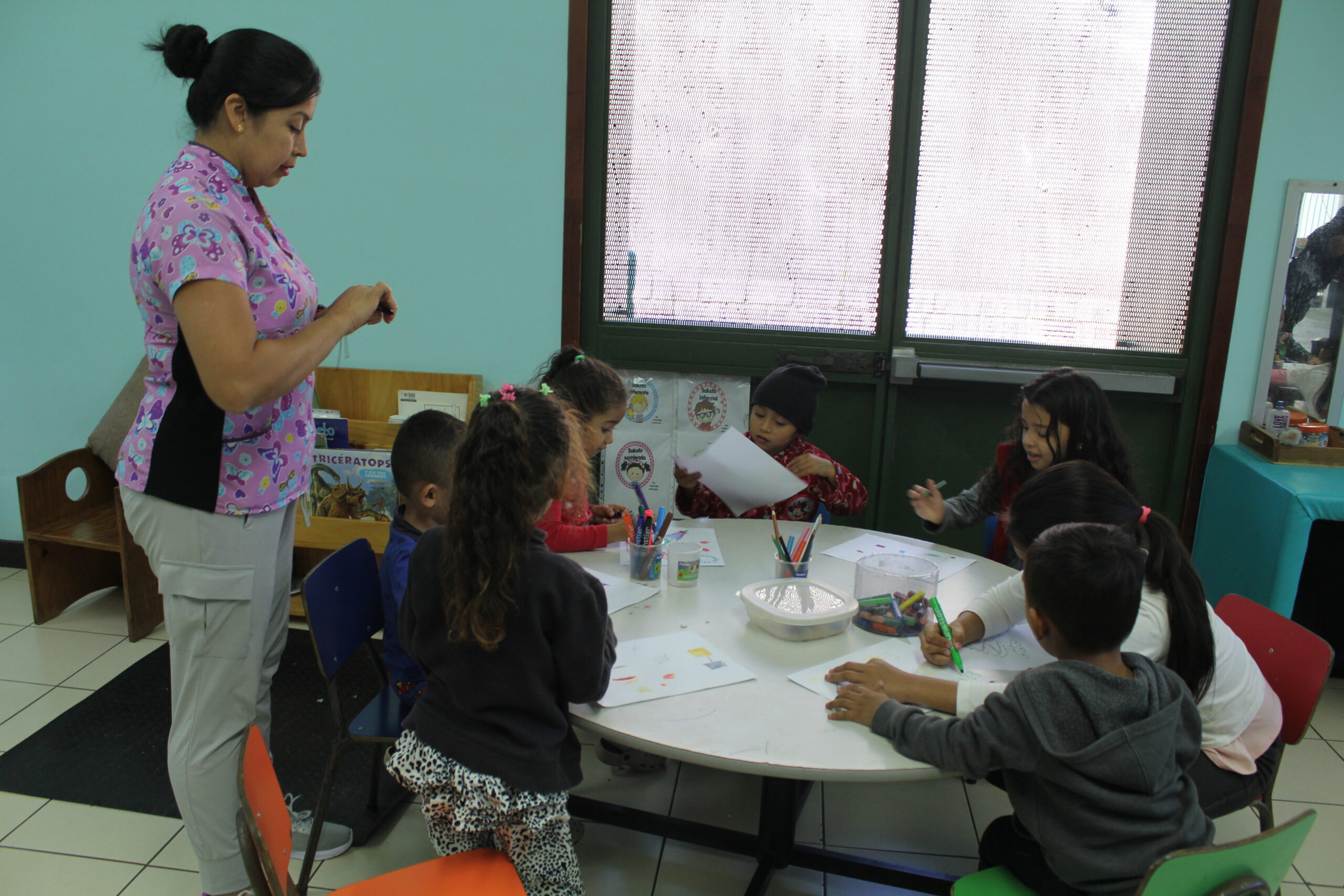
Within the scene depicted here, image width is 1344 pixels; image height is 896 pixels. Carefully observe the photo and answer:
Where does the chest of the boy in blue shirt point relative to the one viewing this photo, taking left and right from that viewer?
facing away from the viewer and to the right of the viewer

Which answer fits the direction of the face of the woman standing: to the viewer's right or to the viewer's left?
to the viewer's right

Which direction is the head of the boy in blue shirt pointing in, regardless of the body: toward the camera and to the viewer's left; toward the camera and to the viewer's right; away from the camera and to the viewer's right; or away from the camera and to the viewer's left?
away from the camera and to the viewer's right

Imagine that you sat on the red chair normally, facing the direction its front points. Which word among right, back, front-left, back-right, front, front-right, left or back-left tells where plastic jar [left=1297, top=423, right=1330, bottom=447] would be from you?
back-right

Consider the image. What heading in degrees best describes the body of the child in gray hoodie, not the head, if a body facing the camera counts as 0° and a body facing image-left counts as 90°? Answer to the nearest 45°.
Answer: approximately 135°

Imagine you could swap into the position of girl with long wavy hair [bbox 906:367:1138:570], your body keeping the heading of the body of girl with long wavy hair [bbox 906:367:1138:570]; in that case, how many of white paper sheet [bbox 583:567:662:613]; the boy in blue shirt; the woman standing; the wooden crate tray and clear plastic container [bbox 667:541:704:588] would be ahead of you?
4

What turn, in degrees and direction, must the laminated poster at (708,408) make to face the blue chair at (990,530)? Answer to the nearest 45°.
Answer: approximately 45° to its left

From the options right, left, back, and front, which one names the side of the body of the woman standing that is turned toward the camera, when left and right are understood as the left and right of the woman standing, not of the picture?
right

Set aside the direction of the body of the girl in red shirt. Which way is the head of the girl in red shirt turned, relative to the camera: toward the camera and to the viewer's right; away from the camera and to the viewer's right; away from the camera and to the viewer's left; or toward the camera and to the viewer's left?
toward the camera and to the viewer's right

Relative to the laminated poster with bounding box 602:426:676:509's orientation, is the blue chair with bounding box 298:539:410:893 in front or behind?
in front

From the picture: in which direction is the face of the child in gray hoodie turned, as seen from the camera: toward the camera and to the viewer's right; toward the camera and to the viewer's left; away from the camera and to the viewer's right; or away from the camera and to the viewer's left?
away from the camera and to the viewer's left

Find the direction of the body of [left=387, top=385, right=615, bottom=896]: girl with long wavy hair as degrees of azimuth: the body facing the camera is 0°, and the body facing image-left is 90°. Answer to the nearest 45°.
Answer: approximately 225°
